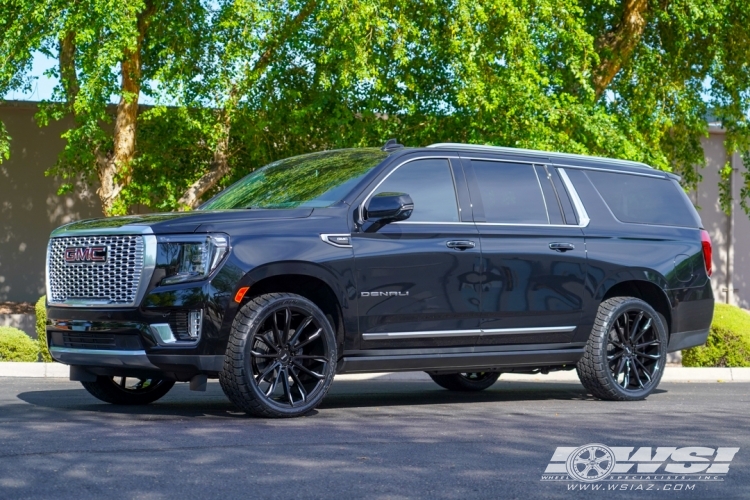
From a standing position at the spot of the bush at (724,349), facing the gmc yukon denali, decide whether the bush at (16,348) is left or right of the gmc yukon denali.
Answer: right

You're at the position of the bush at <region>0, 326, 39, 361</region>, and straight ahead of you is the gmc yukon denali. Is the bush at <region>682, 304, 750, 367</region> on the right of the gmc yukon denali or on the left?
left

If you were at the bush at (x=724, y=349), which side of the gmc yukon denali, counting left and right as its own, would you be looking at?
back

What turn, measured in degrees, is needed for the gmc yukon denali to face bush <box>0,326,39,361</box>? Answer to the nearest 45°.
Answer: approximately 90° to its right

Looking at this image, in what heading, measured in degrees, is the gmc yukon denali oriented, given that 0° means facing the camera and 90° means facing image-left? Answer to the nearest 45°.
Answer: approximately 45°
